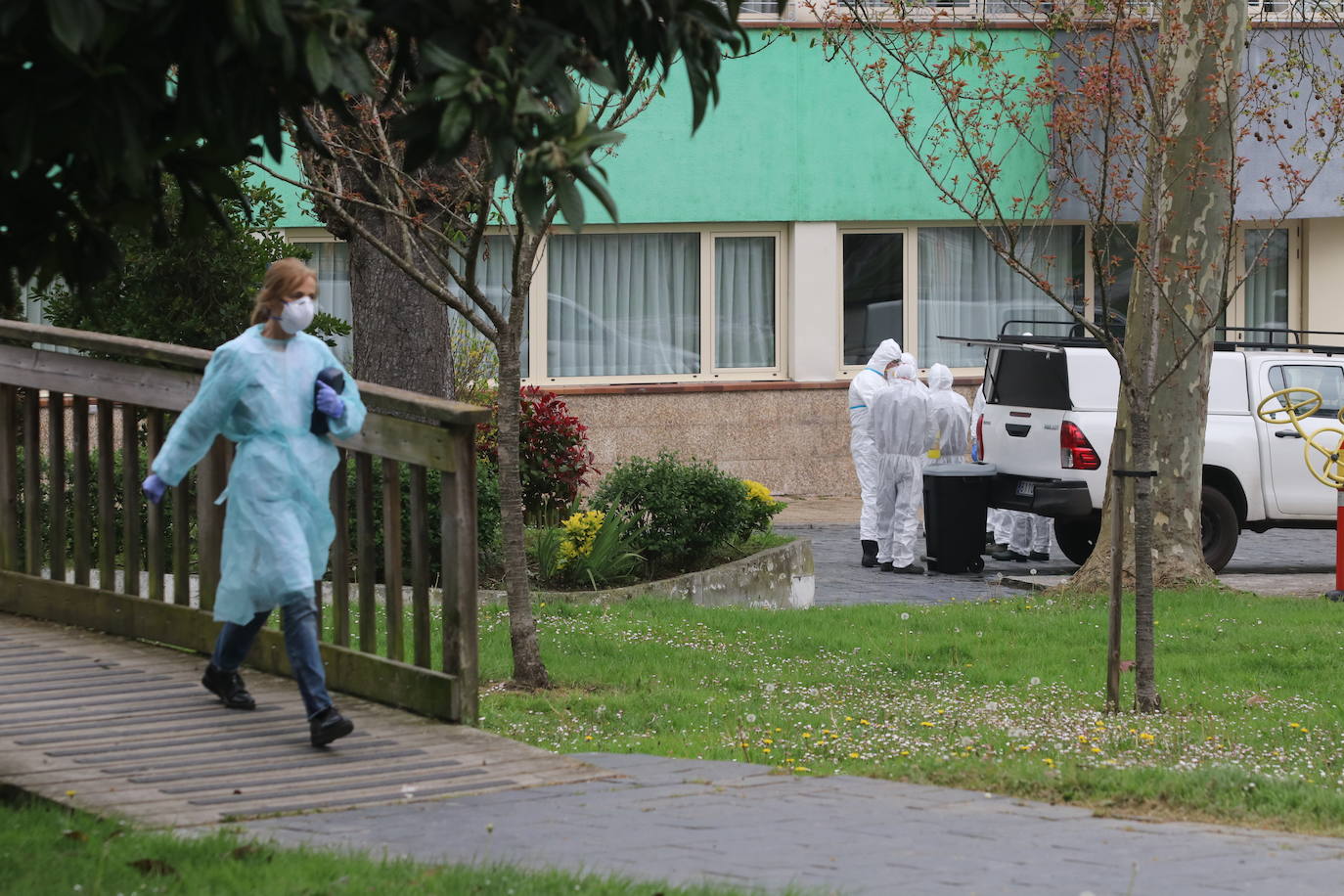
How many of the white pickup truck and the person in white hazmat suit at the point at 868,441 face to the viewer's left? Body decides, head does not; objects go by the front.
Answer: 0

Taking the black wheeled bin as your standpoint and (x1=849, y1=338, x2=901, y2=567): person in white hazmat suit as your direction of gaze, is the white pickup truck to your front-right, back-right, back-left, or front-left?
back-right

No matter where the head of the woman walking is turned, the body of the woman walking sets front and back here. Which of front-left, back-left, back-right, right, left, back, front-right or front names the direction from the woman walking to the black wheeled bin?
left

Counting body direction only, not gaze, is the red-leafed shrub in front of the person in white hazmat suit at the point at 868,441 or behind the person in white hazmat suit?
behind

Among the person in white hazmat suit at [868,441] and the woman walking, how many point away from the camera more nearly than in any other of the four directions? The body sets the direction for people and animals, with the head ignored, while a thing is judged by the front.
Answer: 0

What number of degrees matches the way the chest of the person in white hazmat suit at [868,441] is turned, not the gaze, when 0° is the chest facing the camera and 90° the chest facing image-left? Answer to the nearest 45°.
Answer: approximately 270°
